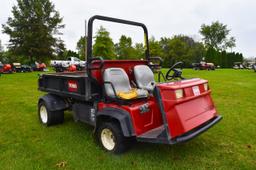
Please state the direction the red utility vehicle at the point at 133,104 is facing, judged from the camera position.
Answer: facing the viewer and to the right of the viewer

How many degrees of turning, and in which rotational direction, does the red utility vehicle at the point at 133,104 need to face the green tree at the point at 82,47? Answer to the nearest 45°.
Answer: approximately 135° to its left

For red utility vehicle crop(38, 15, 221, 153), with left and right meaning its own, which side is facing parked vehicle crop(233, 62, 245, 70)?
left

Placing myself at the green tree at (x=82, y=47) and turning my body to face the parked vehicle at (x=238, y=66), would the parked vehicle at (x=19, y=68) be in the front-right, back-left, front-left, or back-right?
back-right

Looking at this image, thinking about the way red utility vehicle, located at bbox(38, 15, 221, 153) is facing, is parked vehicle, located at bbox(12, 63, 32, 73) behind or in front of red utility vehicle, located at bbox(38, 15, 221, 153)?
behind

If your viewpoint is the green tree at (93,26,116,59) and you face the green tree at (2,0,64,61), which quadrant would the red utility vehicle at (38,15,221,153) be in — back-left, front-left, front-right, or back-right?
front-left

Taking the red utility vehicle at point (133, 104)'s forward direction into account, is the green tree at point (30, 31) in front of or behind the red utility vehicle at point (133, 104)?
behind

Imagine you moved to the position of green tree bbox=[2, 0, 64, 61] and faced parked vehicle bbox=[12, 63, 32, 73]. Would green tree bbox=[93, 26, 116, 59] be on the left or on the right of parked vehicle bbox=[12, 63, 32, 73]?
left

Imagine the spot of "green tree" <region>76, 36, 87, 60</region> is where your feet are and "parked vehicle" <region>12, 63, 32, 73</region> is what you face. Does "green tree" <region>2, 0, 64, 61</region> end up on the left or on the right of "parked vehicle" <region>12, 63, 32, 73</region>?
right
